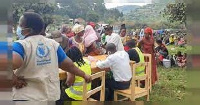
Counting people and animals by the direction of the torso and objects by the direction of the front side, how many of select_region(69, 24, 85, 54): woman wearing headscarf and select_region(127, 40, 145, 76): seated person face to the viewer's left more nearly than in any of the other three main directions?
1

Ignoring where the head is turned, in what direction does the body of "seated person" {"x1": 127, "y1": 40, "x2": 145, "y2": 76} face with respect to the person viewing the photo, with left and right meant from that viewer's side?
facing to the left of the viewer

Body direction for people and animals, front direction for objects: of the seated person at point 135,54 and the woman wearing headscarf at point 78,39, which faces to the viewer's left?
the seated person

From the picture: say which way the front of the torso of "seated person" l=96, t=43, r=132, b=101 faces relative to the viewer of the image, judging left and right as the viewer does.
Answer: facing away from the viewer and to the left of the viewer
